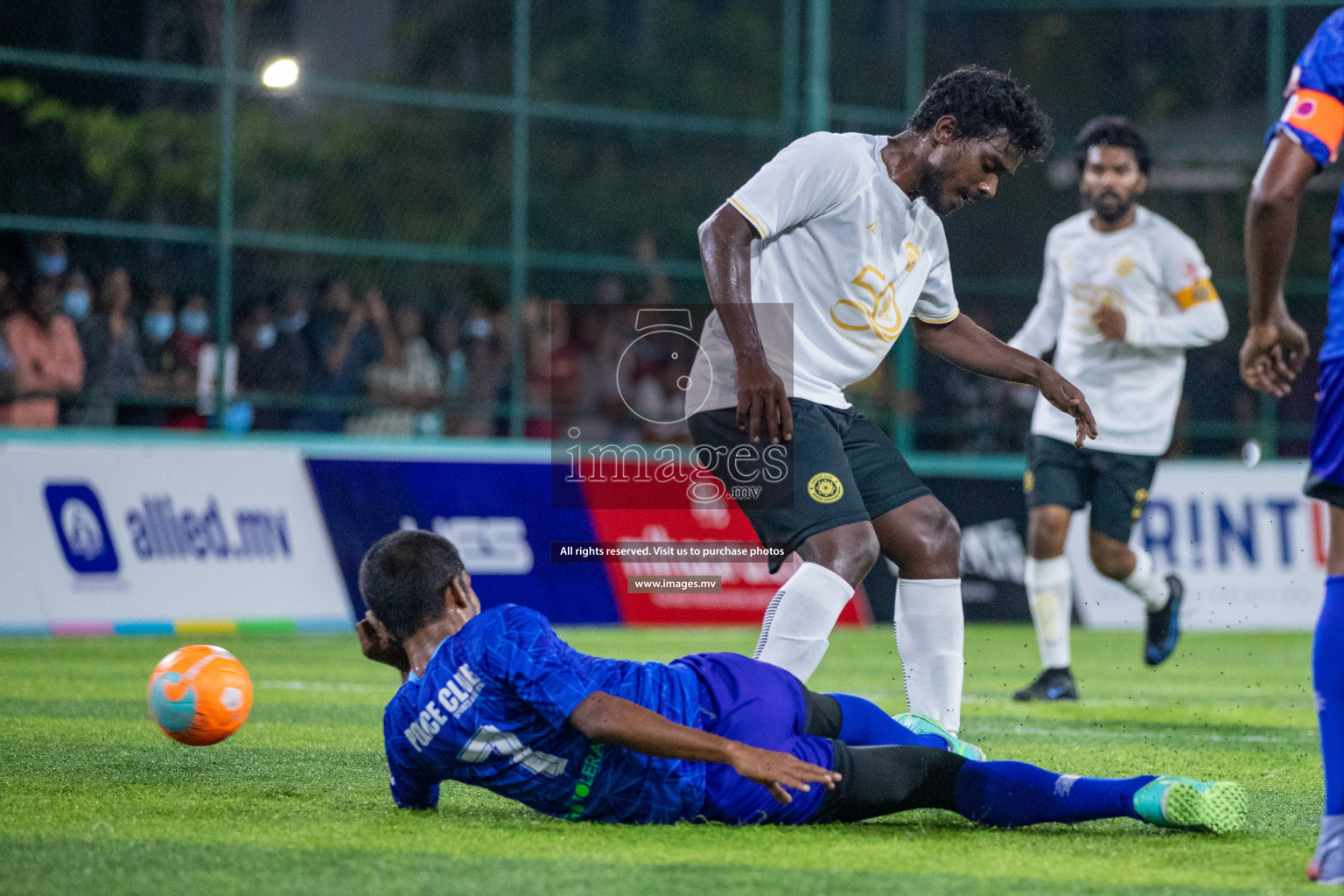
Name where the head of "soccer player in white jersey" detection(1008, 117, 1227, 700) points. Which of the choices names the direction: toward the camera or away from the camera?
toward the camera

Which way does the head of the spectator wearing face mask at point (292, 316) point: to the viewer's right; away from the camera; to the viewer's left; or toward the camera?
toward the camera

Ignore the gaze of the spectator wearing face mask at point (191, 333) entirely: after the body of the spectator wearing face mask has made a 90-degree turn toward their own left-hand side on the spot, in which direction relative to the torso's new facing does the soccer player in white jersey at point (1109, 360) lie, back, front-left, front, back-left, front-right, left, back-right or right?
front-right

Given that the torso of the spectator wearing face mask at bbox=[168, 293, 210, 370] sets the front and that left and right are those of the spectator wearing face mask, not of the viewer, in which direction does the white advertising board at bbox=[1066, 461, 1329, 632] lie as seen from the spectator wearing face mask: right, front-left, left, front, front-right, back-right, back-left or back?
left

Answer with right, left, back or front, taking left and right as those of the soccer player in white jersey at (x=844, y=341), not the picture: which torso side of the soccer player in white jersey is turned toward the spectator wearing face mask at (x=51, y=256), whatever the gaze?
back

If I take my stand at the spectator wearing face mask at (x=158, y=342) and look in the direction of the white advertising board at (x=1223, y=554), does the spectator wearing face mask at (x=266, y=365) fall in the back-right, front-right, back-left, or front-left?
front-left

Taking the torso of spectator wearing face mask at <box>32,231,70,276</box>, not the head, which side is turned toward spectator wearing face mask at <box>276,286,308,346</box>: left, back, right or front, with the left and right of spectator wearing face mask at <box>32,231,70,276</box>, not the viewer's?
left

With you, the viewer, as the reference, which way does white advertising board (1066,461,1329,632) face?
facing the viewer

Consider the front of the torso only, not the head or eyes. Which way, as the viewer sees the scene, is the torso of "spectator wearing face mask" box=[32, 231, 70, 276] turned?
toward the camera
